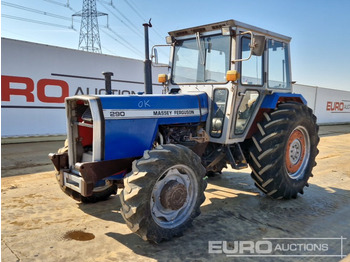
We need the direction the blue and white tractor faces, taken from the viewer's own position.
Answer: facing the viewer and to the left of the viewer
